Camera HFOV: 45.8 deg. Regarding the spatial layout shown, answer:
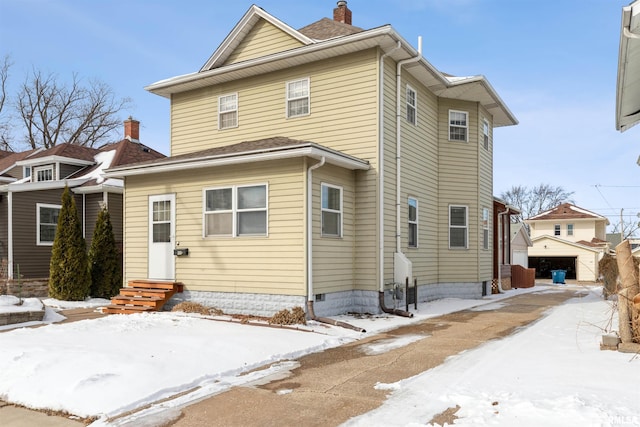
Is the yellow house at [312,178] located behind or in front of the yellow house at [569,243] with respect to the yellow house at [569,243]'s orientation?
in front

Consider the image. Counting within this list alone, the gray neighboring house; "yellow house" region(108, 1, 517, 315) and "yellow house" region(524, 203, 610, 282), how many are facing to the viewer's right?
0

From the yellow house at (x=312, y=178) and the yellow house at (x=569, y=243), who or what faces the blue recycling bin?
the yellow house at (x=569, y=243)

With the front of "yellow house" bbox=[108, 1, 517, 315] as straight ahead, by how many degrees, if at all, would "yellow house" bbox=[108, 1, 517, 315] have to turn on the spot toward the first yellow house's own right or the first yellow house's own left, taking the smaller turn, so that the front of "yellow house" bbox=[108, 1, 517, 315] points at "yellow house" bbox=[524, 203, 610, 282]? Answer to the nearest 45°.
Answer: approximately 180°

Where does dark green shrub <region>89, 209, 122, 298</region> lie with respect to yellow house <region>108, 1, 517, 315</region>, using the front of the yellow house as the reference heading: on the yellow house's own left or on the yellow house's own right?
on the yellow house's own right

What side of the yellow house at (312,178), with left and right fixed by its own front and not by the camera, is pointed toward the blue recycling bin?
back

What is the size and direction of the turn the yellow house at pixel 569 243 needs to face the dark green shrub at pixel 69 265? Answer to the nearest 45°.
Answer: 0° — it already faces it

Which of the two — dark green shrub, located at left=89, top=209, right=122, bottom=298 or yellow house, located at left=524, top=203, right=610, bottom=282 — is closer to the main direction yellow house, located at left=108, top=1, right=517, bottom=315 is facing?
the dark green shrub

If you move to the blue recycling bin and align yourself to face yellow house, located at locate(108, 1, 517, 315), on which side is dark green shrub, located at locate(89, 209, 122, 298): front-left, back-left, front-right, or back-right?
front-right

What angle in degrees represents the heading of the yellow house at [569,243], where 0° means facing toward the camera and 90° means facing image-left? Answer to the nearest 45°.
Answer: approximately 0°

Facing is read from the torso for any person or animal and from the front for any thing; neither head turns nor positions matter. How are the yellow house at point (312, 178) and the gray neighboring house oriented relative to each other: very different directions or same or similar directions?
same or similar directions

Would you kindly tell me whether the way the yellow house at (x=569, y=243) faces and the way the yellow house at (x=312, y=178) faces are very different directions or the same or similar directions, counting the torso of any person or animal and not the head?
same or similar directions
